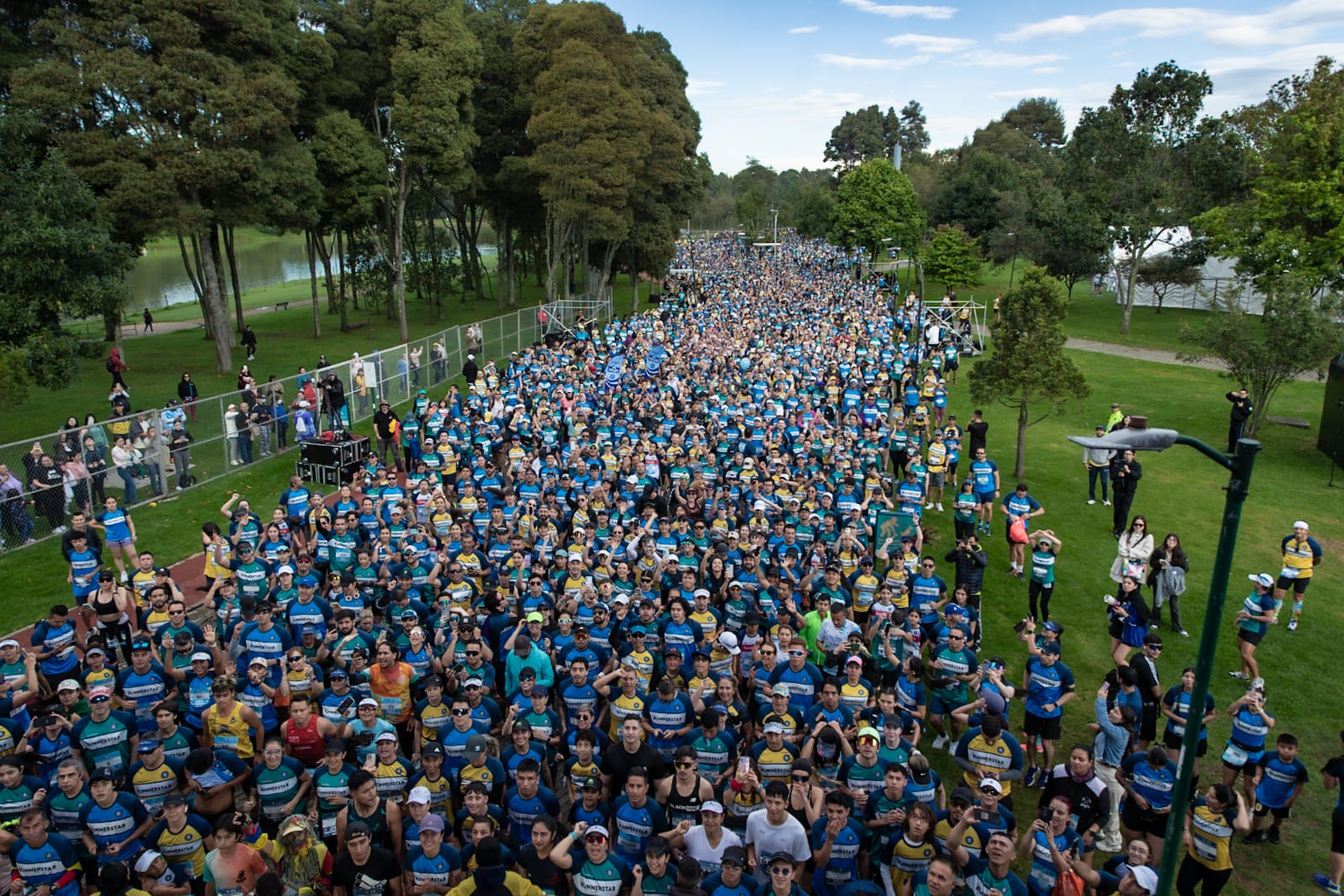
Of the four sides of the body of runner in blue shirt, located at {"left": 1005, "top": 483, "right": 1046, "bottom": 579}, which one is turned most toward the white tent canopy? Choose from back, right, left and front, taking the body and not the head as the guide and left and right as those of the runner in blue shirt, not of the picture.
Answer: back

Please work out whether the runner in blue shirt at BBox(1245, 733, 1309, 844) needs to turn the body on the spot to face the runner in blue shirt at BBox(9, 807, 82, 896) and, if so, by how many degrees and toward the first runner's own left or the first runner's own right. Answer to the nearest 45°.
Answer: approximately 45° to the first runner's own right

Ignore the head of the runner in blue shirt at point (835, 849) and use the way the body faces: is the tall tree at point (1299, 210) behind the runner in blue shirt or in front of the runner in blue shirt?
behind

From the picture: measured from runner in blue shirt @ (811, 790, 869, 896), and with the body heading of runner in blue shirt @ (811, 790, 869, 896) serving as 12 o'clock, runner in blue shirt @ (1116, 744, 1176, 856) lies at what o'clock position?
runner in blue shirt @ (1116, 744, 1176, 856) is roughly at 8 o'clock from runner in blue shirt @ (811, 790, 869, 896).

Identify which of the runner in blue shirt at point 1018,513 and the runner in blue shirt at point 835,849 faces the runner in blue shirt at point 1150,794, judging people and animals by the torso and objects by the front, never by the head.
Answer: the runner in blue shirt at point 1018,513

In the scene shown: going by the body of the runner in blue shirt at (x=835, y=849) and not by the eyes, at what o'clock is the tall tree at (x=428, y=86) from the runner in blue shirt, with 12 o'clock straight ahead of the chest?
The tall tree is roughly at 5 o'clock from the runner in blue shirt.

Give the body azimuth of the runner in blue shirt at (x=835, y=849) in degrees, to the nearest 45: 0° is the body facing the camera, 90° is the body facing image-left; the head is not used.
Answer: approximately 0°

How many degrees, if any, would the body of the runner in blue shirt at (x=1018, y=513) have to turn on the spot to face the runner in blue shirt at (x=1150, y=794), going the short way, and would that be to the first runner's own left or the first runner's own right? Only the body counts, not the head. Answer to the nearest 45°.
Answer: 0° — they already face them

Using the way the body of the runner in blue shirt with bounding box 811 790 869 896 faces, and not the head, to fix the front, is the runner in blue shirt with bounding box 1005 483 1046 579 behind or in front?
behind

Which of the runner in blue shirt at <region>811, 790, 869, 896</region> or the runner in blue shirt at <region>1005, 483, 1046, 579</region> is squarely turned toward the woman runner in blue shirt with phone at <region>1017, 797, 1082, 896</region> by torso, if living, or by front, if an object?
the runner in blue shirt at <region>1005, 483, 1046, 579</region>
